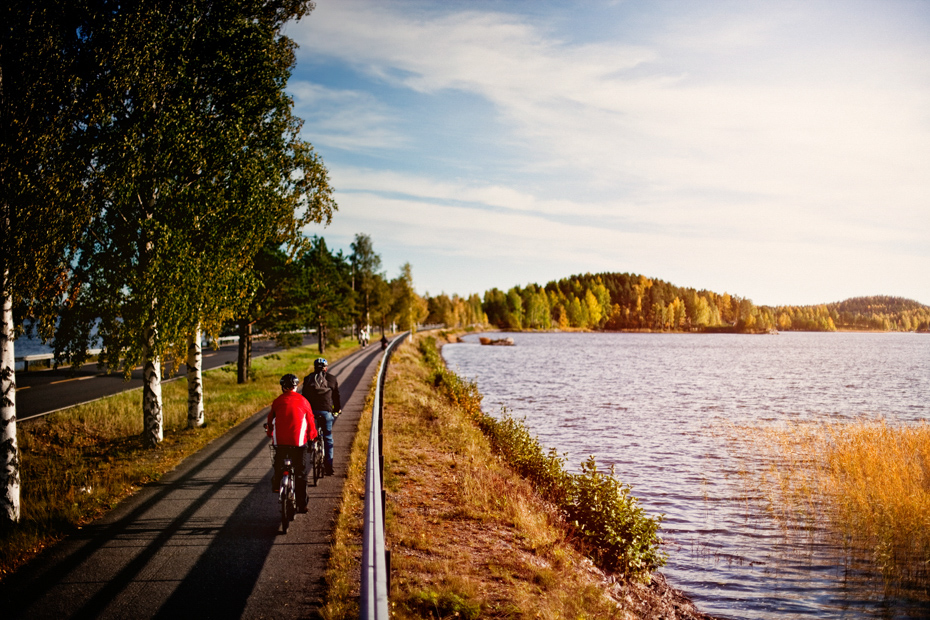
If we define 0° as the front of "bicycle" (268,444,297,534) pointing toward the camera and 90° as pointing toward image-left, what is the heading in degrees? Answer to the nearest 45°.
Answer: approximately 180°

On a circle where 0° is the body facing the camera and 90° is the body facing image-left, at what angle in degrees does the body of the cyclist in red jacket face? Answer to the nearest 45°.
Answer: approximately 180°
